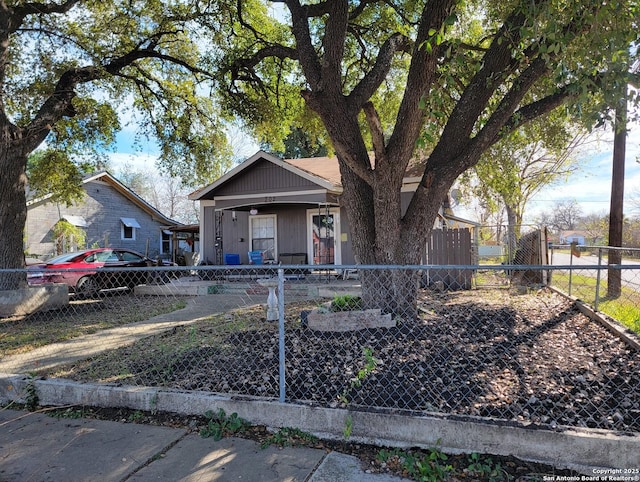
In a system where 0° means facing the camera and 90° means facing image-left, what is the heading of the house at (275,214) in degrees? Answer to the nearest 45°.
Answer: approximately 0°

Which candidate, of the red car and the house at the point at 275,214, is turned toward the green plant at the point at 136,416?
the house

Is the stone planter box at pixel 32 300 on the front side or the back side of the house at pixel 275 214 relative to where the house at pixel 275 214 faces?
on the front side

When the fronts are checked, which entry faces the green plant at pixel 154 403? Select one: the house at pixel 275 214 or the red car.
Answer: the house

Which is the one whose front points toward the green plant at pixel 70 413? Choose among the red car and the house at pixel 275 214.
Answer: the house

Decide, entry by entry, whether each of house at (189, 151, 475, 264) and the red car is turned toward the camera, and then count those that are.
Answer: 1

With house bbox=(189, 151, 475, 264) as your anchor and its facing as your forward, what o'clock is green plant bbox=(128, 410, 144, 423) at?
The green plant is roughly at 12 o'clock from the house.

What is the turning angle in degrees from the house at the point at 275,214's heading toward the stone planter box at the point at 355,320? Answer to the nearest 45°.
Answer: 0° — it already faces it

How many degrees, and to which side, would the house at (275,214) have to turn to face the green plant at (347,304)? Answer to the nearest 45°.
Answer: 0° — it already faces it
